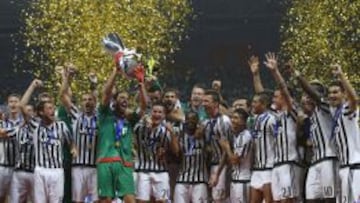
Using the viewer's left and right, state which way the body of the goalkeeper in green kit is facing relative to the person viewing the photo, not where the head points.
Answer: facing the viewer
